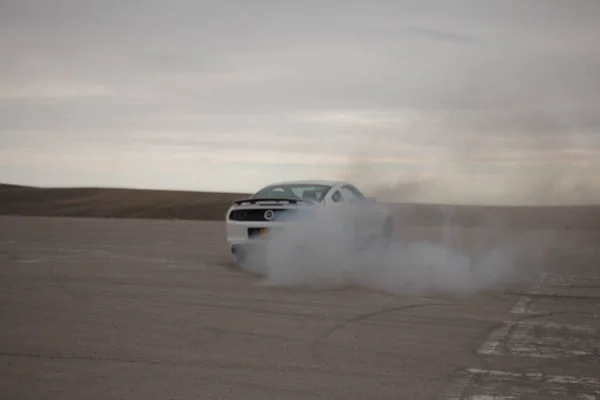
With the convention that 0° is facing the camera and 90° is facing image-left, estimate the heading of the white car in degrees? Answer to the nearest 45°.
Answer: approximately 225°
